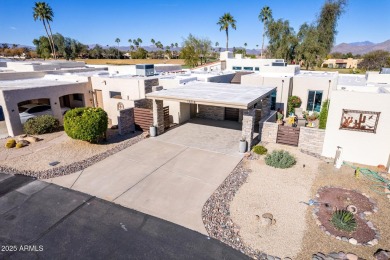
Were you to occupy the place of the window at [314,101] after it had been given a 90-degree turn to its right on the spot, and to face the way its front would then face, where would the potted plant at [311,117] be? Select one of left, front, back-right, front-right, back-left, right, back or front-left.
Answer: left

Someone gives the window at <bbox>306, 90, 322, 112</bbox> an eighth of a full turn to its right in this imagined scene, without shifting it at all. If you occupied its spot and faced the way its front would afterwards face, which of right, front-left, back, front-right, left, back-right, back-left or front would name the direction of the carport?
front

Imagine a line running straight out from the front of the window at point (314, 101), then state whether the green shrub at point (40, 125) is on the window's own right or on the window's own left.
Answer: on the window's own right

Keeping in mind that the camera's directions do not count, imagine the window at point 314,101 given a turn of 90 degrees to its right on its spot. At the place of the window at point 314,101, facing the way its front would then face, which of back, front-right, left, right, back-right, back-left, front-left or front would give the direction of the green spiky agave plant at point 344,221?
left

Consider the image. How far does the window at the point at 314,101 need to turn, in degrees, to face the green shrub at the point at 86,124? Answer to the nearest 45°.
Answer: approximately 45° to its right

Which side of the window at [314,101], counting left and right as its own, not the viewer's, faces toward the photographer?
front

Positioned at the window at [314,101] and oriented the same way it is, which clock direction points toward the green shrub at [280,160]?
The green shrub is roughly at 12 o'clock from the window.

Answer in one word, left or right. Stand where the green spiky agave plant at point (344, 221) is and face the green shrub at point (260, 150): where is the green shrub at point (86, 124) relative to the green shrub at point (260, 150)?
left

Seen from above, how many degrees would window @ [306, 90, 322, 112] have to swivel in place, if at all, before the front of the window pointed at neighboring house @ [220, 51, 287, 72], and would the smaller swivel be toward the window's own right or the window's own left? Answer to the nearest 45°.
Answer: approximately 135° to the window's own right

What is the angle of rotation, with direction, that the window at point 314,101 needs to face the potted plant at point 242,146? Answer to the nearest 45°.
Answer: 0° — it already faces it

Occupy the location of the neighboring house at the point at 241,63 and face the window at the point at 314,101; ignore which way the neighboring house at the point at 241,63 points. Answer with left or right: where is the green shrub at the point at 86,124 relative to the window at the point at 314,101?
right

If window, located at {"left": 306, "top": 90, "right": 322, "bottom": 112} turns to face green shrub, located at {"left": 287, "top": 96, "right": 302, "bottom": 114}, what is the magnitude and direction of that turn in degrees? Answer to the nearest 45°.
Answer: approximately 45° to its right

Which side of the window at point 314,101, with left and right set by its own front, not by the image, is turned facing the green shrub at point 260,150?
front

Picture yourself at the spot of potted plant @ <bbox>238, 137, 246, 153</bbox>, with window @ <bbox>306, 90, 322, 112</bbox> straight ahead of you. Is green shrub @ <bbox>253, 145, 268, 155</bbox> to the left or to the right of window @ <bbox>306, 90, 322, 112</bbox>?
right
